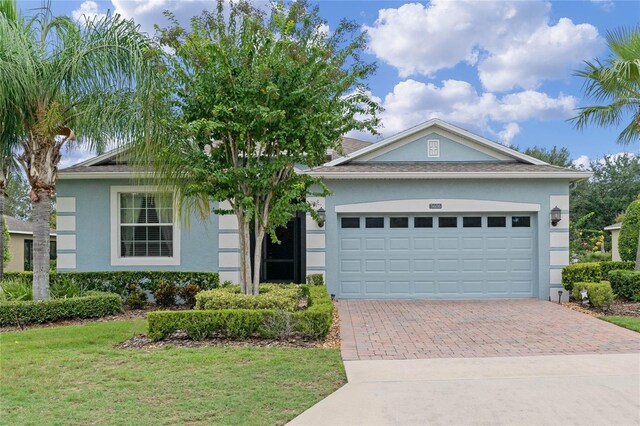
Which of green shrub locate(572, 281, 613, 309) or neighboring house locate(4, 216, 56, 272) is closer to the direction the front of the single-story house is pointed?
the green shrub

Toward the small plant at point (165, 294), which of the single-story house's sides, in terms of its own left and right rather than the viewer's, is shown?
right

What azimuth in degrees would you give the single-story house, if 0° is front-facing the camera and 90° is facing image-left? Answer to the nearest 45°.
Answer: approximately 0°

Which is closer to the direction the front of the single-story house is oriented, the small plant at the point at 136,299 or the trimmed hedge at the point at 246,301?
the trimmed hedge

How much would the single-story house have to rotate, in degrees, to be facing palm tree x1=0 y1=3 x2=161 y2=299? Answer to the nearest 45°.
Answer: approximately 45° to its right

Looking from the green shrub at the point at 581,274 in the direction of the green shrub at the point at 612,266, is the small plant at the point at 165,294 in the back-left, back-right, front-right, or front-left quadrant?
back-left
